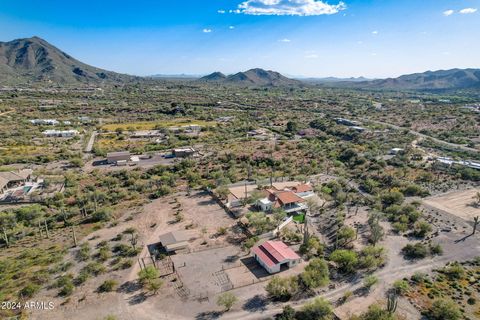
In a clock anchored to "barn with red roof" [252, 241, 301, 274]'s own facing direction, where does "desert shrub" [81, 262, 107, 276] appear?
The desert shrub is roughly at 4 o'clock from the barn with red roof.

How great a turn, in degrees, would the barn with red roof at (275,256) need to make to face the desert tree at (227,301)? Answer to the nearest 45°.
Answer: approximately 90° to its right

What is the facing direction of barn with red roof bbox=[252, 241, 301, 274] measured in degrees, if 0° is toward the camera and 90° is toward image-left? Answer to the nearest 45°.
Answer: approximately 315°

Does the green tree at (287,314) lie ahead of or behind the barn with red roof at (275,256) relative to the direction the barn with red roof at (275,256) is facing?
ahead

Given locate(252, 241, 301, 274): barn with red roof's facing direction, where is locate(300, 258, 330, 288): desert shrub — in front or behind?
in front
